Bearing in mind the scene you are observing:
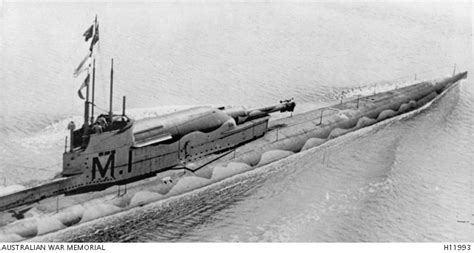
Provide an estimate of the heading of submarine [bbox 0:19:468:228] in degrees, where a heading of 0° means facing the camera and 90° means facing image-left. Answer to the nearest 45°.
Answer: approximately 225°
